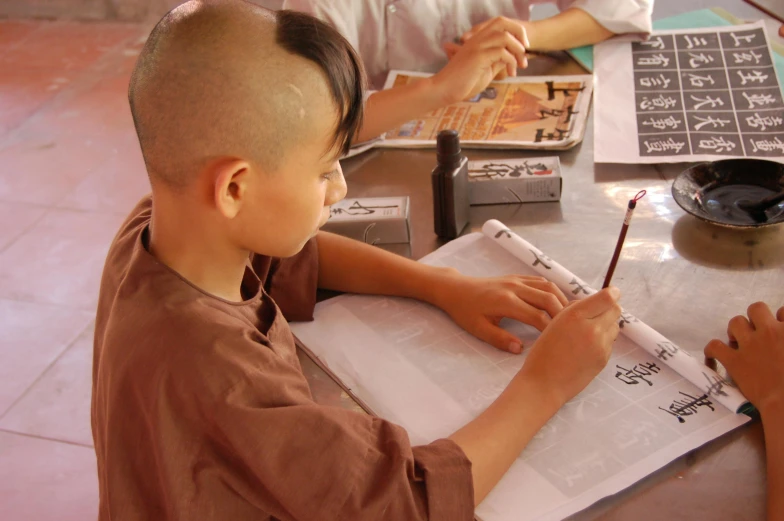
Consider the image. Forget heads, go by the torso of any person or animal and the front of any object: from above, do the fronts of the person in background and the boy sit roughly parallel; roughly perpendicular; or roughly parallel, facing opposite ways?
roughly perpendicular

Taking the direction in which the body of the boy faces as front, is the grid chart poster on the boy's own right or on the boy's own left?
on the boy's own left

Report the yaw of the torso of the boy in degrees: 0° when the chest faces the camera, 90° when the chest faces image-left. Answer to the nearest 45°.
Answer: approximately 270°

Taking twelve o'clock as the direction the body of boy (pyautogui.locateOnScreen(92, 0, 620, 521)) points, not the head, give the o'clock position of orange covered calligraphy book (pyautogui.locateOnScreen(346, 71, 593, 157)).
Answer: The orange covered calligraphy book is roughly at 10 o'clock from the boy.

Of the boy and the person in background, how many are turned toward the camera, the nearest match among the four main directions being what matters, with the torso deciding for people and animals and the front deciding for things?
1

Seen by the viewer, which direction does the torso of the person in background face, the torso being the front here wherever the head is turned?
toward the camera

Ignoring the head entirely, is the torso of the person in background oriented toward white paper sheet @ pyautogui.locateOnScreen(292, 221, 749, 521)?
yes

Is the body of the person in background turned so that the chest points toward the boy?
yes
